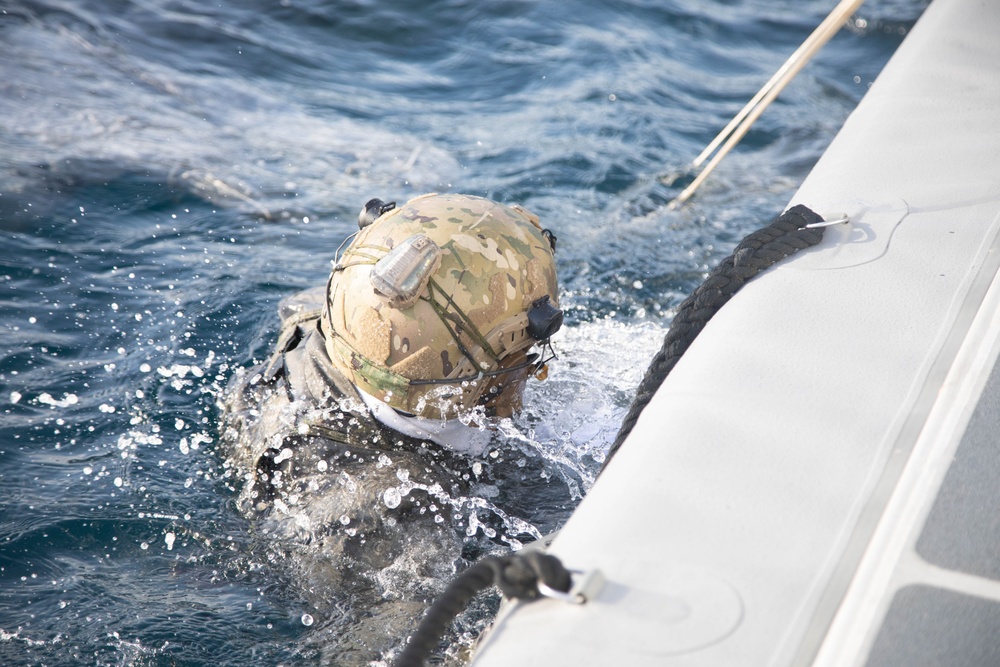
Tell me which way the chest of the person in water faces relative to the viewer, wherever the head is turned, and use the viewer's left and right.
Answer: facing away from the viewer and to the right of the viewer
